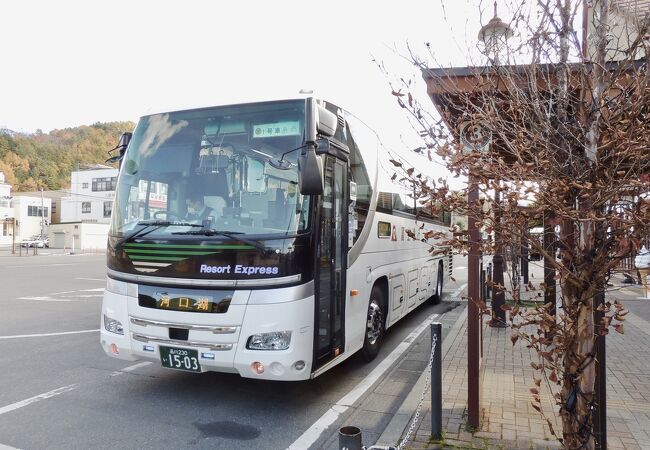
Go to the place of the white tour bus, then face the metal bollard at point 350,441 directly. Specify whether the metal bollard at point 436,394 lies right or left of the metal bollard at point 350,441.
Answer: left

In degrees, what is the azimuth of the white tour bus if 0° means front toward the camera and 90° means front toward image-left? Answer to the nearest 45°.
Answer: approximately 45°

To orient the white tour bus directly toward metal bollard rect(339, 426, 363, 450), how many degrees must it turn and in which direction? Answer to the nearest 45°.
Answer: approximately 45° to its left

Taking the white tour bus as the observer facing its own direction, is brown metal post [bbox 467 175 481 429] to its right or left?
on its left
